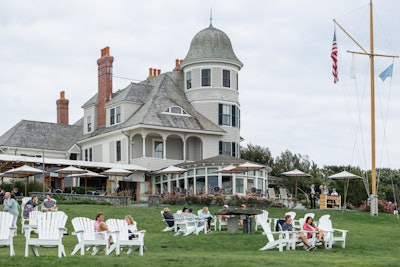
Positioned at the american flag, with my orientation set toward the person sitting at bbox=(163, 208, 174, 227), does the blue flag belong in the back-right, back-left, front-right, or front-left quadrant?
back-left

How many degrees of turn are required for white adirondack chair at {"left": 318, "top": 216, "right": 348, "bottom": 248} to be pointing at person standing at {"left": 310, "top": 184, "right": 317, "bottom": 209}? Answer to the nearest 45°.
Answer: approximately 135° to its left

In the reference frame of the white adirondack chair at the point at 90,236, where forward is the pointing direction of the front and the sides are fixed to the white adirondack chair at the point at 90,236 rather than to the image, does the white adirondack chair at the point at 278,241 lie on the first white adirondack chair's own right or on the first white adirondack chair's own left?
on the first white adirondack chair's own left

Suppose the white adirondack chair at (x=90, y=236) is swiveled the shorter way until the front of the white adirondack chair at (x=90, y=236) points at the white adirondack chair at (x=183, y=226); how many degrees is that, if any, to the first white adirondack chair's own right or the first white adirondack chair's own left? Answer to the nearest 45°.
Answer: approximately 135° to the first white adirondack chair's own left
